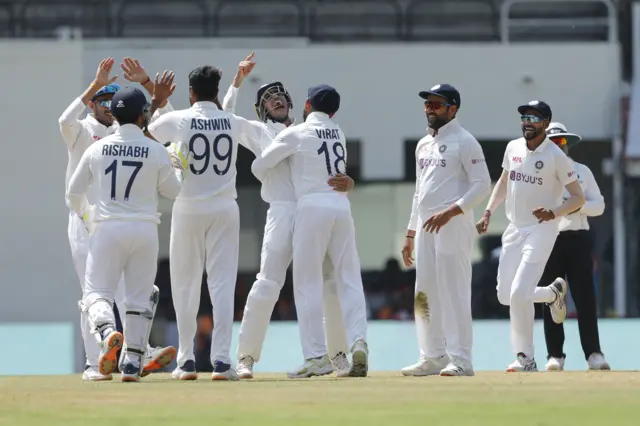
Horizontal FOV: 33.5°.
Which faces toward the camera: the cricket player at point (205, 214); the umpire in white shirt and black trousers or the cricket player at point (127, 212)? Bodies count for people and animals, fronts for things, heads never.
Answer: the umpire in white shirt and black trousers

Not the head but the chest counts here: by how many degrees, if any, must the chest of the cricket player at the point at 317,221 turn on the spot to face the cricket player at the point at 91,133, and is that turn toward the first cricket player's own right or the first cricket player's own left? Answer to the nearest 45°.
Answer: approximately 45° to the first cricket player's own left

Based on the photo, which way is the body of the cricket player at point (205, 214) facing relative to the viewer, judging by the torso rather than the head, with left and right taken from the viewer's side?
facing away from the viewer

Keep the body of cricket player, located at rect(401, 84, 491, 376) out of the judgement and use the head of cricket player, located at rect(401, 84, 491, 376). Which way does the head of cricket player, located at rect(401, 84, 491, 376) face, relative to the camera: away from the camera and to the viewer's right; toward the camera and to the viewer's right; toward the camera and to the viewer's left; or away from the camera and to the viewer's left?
toward the camera and to the viewer's left

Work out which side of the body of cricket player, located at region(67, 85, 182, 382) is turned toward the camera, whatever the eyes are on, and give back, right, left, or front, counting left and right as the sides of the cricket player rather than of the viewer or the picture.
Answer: back

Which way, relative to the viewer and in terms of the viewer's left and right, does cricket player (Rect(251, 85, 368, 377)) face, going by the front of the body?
facing away from the viewer and to the left of the viewer

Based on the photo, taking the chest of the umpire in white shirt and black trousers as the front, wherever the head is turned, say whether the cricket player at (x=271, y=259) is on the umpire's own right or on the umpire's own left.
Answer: on the umpire's own right

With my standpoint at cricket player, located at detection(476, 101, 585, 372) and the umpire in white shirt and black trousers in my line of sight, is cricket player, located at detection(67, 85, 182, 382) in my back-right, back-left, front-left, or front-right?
back-left

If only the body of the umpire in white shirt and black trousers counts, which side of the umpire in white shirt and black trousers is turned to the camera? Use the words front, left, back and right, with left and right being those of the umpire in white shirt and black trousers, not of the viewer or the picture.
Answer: front

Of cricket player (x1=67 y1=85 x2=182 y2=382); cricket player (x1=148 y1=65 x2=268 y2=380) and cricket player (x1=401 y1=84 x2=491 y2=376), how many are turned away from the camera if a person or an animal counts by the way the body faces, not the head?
2

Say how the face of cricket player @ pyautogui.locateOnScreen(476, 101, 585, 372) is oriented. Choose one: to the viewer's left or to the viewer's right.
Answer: to the viewer's left

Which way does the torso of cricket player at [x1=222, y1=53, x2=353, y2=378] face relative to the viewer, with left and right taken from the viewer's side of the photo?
facing the viewer and to the right of the viewer
